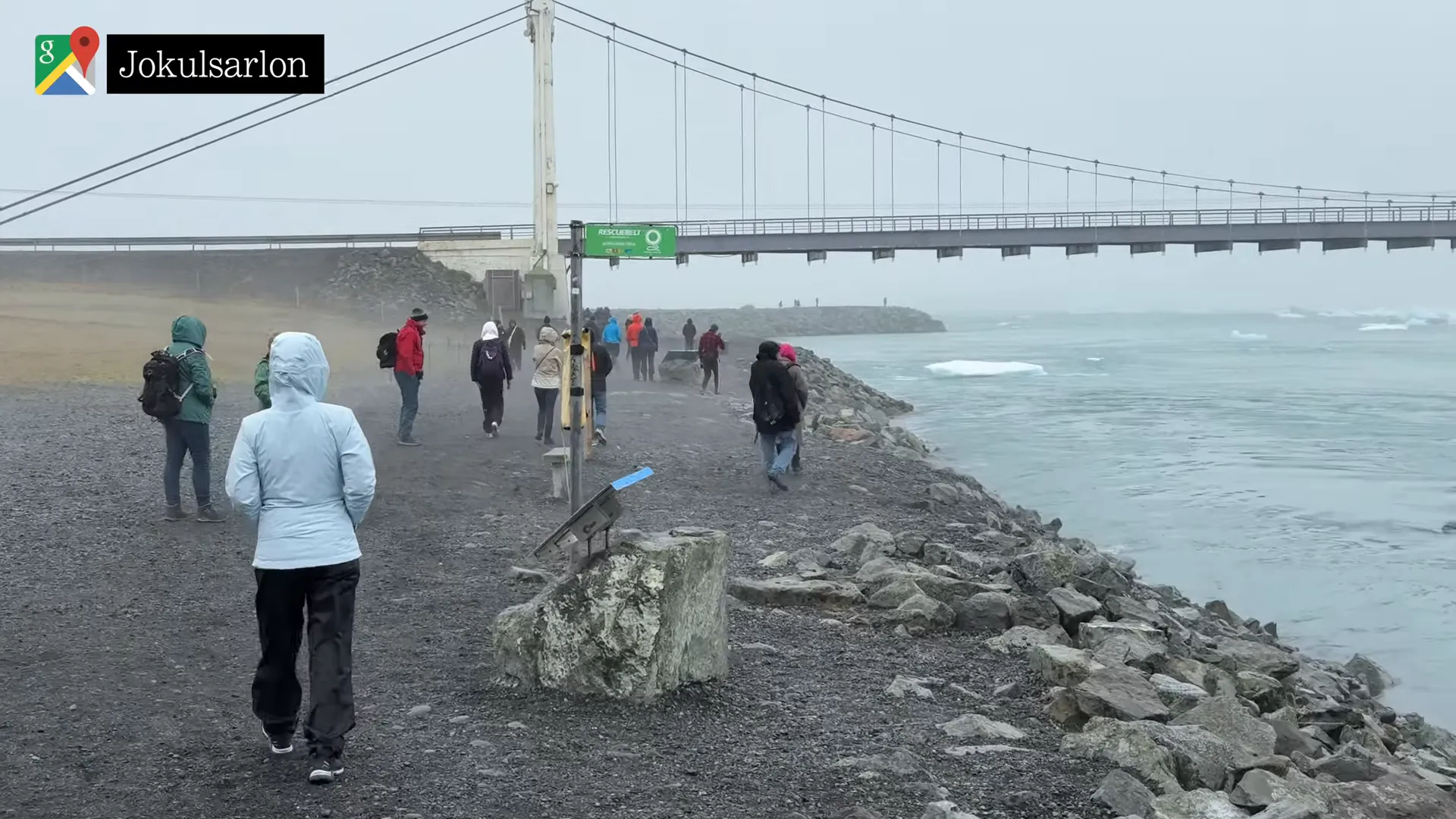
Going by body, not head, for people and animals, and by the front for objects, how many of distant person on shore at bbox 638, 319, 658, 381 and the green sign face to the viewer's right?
0

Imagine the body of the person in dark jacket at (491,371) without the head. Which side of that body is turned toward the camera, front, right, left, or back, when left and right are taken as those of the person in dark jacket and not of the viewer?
back

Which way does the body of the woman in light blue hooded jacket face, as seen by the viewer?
away from the camera

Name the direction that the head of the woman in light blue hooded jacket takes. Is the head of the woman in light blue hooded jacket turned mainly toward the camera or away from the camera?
away from the camera

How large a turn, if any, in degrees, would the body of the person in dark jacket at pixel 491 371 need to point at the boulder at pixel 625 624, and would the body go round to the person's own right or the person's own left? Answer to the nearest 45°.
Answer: approximately 180°

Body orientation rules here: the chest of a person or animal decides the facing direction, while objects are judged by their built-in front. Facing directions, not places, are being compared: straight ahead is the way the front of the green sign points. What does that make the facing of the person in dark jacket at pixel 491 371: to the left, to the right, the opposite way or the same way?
the opposite way

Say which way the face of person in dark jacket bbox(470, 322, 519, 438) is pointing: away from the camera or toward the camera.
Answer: away from the camera
